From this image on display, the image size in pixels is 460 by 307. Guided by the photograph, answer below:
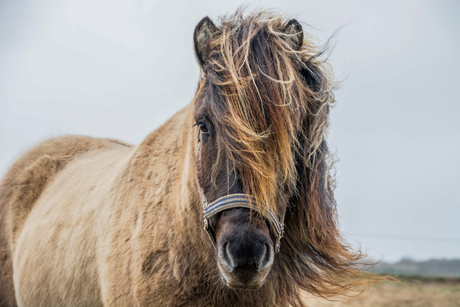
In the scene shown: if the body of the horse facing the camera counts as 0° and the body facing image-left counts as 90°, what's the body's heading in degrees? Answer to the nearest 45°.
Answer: approximately 315°
